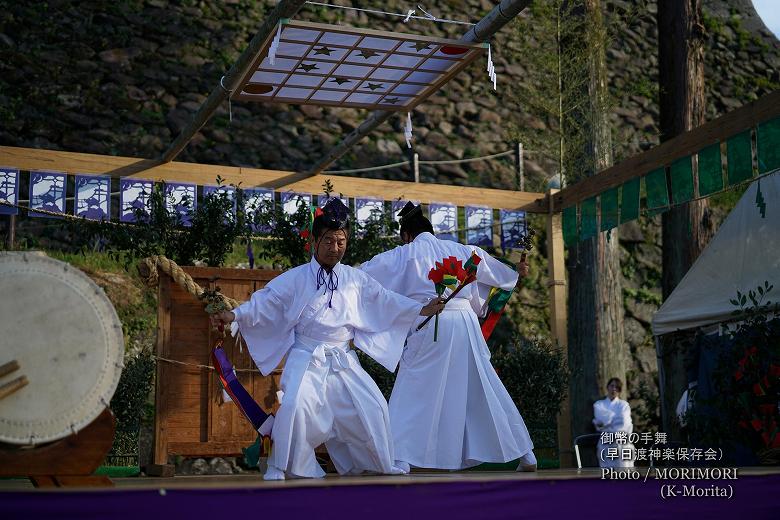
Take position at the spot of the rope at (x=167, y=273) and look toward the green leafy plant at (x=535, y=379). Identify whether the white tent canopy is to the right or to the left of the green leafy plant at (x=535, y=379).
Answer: right

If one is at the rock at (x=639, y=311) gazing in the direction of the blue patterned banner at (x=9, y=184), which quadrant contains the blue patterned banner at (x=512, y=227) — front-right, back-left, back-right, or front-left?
front-left

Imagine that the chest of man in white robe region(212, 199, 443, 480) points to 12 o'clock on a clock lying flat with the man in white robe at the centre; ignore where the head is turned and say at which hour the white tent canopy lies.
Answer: The white tent canopy is roughly at 8 o'clock from the man in white robe.

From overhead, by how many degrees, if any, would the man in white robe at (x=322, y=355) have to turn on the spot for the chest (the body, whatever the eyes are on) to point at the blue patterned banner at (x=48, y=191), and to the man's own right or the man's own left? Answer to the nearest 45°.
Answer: approximately 135° to the man's own right

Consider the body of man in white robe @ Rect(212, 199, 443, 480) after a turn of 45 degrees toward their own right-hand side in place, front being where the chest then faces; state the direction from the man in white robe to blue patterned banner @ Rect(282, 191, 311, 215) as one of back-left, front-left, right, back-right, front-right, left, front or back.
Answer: back-right

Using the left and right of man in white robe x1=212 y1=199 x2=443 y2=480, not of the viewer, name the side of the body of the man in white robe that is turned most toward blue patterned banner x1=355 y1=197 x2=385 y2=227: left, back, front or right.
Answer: back

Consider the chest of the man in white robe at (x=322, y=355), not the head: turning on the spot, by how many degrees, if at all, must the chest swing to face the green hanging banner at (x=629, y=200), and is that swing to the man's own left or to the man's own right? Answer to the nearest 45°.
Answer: approximately 135° to the man's own left

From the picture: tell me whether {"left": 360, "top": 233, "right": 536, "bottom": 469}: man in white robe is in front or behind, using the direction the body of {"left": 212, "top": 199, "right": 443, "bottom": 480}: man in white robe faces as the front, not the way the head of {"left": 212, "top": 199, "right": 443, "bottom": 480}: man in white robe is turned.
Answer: behind

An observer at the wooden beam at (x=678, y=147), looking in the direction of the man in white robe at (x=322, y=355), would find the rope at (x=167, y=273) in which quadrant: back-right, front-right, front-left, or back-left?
front-right

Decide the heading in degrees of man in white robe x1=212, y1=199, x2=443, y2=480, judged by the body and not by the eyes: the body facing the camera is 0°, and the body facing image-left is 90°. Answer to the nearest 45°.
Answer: approximately 0°

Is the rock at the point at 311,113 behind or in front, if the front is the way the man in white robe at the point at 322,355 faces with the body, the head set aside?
behind
